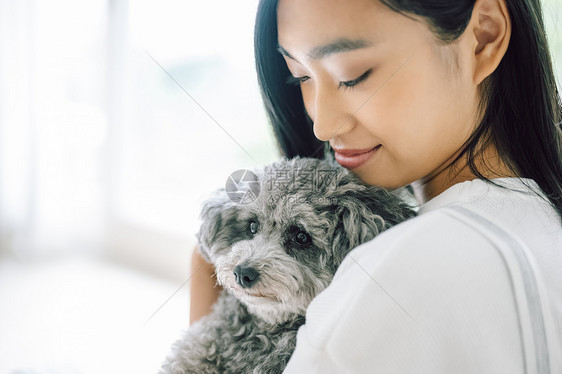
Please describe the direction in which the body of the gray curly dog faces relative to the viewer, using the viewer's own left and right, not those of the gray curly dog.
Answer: facing the viewer and to the left of the viewer

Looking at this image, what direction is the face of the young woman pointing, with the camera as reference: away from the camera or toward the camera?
toward the camera
